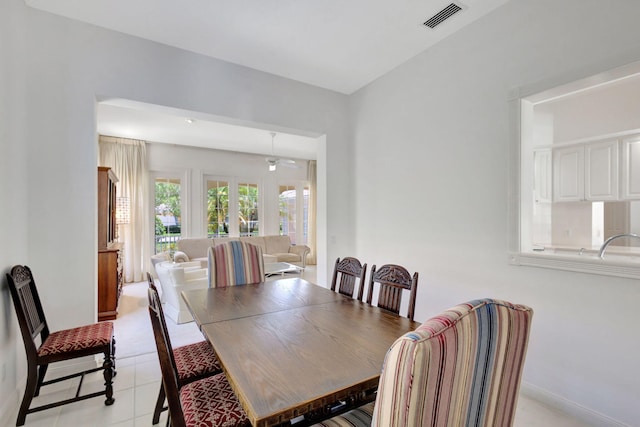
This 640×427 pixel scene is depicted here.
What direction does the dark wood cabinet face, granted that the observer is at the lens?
facing to the right of the viewer

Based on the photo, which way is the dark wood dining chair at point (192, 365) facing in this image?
to the viewer's right

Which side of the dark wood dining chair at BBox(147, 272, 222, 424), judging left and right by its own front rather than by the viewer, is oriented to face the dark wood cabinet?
left

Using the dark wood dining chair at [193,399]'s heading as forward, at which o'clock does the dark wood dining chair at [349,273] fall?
the dark wood dining chair at [349,273] is roughly at 11 o'clock from the dark wood dining chair at [193,399].

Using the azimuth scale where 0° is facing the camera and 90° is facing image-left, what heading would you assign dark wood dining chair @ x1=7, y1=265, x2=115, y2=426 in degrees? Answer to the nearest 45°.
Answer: approximately 270°

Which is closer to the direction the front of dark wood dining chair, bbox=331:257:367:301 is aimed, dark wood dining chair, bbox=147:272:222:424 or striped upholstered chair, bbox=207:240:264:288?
the dark wood dining chair

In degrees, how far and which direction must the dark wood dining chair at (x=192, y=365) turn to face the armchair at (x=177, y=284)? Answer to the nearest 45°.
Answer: approximately 90° to its left

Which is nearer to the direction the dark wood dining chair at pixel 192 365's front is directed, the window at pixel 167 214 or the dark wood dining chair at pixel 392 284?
the dark wood dining chair

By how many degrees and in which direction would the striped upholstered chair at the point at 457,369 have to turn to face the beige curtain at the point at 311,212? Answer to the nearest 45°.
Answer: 0° — it already faces it

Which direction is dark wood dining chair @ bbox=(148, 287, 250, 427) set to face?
to the viewer's right

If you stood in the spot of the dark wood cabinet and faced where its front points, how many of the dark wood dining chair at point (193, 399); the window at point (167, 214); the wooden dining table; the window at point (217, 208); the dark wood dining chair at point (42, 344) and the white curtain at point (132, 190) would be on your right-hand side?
3
